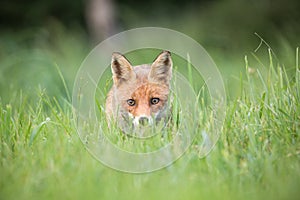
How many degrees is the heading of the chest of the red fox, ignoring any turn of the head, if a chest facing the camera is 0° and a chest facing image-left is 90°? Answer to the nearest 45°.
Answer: approximately 0°
